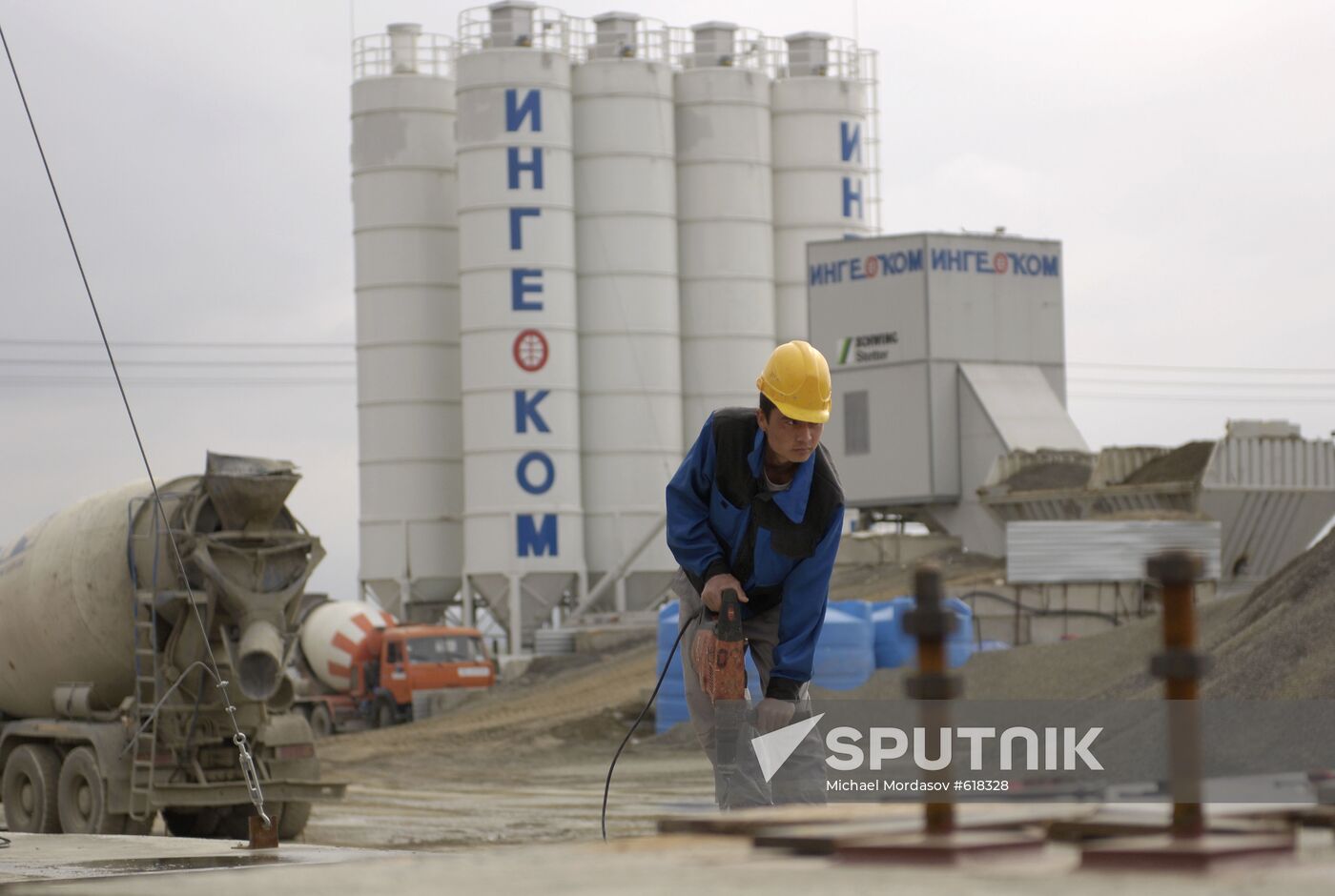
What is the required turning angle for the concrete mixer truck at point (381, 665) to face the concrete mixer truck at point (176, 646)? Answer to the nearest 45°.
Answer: approximately 45° to its right

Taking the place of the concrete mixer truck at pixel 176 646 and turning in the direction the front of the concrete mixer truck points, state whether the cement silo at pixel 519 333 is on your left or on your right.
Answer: on your right

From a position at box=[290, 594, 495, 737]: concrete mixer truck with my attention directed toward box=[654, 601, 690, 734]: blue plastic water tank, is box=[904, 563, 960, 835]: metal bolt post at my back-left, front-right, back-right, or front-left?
front-right

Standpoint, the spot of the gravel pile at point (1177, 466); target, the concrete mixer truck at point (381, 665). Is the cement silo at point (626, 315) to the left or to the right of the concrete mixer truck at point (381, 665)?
right

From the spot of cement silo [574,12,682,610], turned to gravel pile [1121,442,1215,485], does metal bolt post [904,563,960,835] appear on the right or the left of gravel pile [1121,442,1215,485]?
right

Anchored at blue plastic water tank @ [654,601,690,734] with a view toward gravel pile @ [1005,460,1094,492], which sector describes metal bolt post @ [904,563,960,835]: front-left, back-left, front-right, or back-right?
back-right

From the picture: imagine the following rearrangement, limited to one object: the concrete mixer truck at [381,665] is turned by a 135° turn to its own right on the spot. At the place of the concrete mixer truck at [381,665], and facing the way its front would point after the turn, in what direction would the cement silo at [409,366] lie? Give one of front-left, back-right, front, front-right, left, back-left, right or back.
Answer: right

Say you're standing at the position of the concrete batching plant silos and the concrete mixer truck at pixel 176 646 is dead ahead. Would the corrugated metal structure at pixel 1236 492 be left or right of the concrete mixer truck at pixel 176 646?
left

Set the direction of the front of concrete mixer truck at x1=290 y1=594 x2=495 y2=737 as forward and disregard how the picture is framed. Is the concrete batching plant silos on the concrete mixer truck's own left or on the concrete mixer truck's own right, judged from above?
on the concrete mixer truck's own left

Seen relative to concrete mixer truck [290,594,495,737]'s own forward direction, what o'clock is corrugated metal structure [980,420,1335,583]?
The corrugated metal structure is roughly at 11 o'clock from the concrete mixer truck.

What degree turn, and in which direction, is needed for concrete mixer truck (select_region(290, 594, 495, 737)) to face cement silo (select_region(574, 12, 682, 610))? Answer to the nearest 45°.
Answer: approximately 90° to its left

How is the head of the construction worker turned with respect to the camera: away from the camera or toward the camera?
toward the camera

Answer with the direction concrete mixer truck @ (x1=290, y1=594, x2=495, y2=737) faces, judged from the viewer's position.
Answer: facing the viewer and to the right of the viewer

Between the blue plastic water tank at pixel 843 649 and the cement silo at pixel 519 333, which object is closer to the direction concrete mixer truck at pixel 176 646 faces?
the cement silo

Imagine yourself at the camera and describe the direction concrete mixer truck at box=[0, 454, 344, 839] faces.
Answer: facing away from the viewer and to the left of the viewer

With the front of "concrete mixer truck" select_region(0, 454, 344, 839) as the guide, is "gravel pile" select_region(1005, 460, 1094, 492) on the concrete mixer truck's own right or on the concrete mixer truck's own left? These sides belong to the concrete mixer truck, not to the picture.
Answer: on the concrete mixer truck's own right
